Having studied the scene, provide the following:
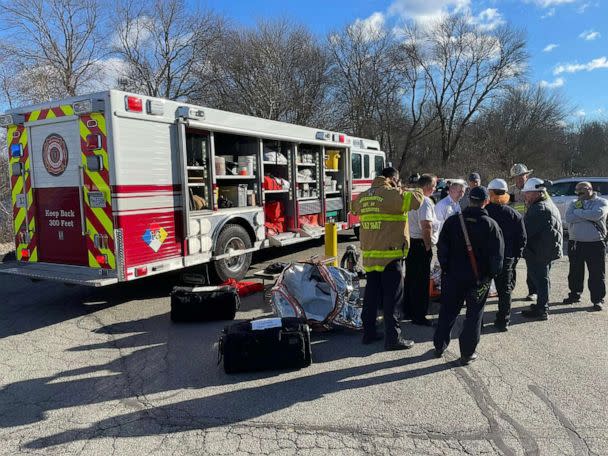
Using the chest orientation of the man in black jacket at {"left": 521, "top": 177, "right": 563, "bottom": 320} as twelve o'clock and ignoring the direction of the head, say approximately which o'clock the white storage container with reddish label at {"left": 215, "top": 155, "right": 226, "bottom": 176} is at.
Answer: The white storage container with reddish label is roughly at 12 o'clock from the man in black jacket.

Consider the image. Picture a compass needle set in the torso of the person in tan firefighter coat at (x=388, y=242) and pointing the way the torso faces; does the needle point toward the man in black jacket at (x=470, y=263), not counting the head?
no

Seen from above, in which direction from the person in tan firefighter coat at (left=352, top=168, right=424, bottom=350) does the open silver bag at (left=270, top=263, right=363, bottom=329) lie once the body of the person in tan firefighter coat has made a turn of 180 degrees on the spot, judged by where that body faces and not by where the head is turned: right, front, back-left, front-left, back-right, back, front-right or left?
right

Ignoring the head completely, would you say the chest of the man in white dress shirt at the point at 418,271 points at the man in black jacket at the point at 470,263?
no

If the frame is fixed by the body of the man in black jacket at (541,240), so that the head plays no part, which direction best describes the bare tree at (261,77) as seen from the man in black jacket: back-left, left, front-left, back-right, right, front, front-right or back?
front-right

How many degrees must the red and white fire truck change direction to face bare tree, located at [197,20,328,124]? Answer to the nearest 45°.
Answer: approximately 45° to its left

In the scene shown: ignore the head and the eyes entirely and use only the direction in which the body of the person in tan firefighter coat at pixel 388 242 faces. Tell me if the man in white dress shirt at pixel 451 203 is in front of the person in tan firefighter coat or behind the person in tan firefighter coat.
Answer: in front

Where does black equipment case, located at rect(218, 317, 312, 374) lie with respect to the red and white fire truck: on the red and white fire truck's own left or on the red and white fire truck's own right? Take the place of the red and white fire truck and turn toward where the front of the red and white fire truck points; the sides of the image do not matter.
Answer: on the red and white fire truck's own right

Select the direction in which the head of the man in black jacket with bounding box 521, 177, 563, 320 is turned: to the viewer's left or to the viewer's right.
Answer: to the viewer's left

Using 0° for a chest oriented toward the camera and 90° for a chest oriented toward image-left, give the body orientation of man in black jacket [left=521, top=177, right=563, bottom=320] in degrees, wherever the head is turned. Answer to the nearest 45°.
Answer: approximately 90°
